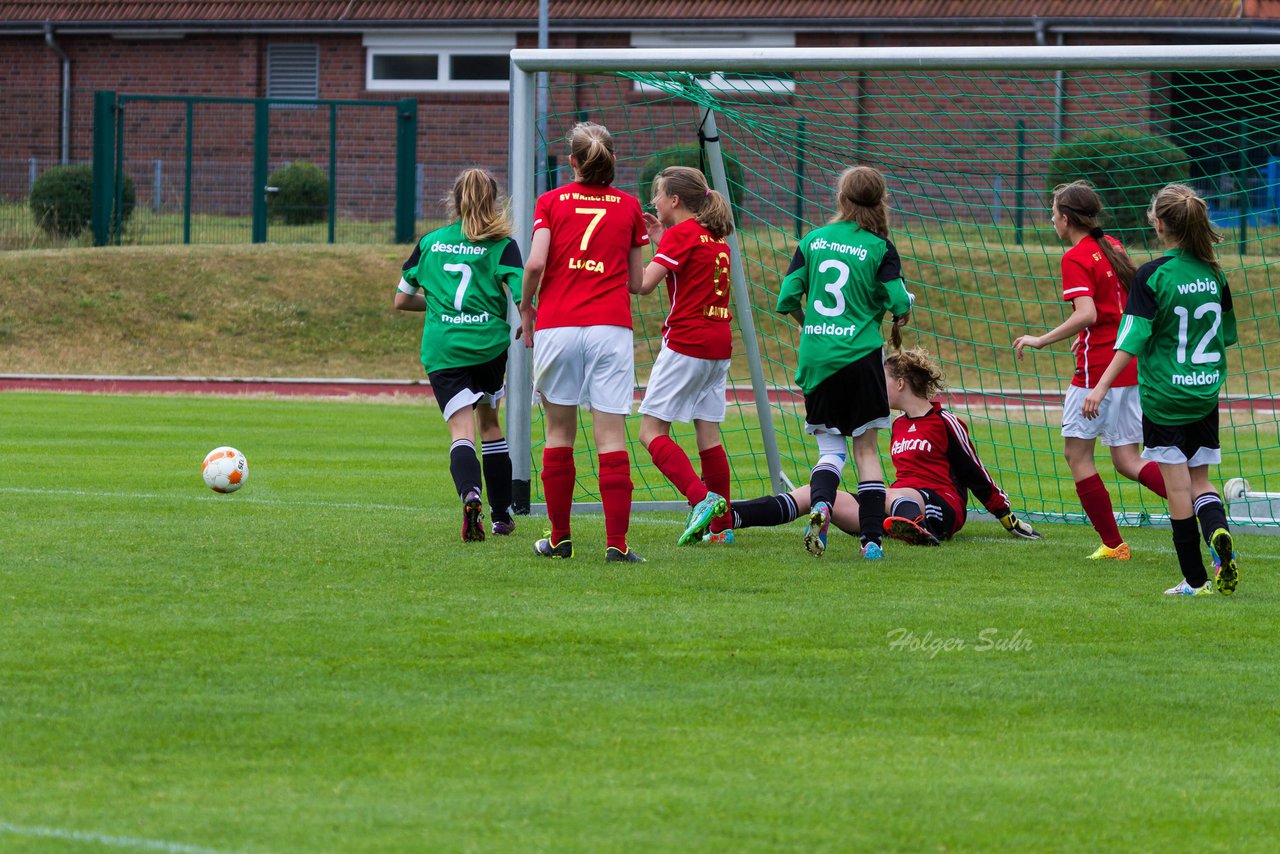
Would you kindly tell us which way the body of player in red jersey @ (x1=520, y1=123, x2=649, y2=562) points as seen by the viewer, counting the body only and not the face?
away from the camera

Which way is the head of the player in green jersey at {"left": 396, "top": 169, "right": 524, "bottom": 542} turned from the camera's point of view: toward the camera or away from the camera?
away from the camera

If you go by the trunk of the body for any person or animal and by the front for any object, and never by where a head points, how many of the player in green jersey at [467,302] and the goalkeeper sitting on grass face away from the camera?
1

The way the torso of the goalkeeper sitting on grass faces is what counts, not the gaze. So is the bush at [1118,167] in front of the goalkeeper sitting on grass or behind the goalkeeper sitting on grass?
behind

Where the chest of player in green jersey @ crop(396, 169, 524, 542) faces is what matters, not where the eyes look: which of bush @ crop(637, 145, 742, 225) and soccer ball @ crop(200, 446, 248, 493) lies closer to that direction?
the bush

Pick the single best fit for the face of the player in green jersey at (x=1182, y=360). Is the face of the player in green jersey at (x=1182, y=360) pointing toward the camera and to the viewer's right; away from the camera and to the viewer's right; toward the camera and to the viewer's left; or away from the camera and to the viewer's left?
away from the camera and to the viewer's left

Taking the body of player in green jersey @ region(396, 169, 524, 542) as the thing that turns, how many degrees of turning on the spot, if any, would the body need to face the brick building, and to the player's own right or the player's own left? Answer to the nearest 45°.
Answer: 0° — they already face it

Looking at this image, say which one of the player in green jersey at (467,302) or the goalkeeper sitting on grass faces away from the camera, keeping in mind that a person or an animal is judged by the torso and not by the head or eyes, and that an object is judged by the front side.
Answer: the player in green jersey

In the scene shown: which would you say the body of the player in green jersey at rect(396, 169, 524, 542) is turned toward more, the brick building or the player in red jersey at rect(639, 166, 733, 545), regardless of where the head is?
the brick building

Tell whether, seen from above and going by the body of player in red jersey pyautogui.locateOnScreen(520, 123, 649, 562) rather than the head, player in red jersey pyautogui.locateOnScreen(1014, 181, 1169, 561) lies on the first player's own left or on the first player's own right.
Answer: on the first player's own right

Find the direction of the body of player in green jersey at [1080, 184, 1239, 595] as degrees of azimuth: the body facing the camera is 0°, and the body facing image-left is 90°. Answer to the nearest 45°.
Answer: approximately 135°

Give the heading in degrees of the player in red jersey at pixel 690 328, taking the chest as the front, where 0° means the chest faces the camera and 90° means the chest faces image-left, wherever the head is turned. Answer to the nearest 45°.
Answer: approximately 135°

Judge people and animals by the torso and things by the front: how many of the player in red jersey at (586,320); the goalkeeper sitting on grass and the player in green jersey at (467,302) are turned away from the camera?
2

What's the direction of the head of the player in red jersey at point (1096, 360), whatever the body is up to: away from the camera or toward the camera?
away from the camera

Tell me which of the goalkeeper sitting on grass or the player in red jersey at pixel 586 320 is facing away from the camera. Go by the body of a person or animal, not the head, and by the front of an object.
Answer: the player in red jersey

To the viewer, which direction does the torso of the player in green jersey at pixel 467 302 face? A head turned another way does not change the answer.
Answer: away from the camera
